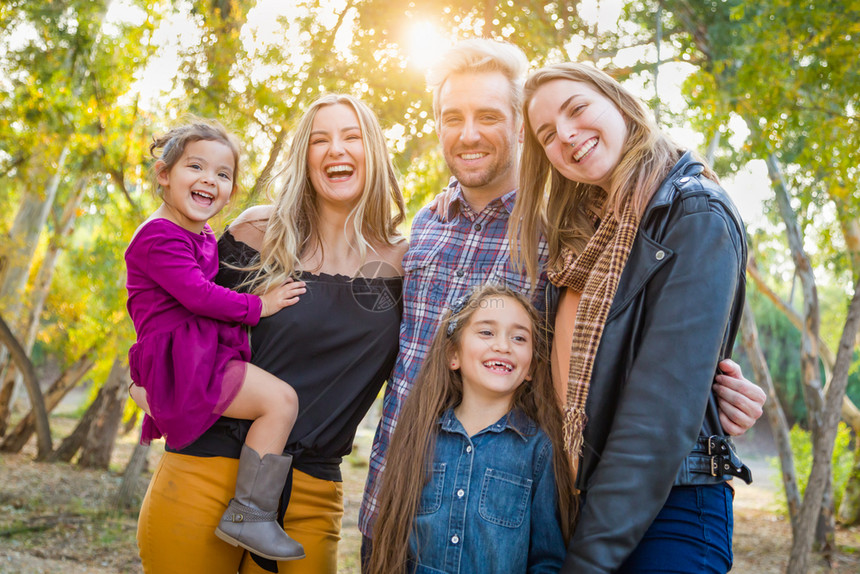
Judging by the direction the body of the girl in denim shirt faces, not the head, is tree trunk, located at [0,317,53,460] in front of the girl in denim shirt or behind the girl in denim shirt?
behind

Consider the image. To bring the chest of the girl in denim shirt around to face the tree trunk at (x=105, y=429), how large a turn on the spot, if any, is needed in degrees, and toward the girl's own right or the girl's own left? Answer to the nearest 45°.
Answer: approximately 135° to the girl's own right

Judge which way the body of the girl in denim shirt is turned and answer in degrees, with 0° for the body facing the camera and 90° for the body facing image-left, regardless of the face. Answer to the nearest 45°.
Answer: approximately 0°

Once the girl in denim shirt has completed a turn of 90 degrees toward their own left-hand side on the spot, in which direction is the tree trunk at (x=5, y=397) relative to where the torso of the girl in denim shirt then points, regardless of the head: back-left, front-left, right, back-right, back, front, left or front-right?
back-left
